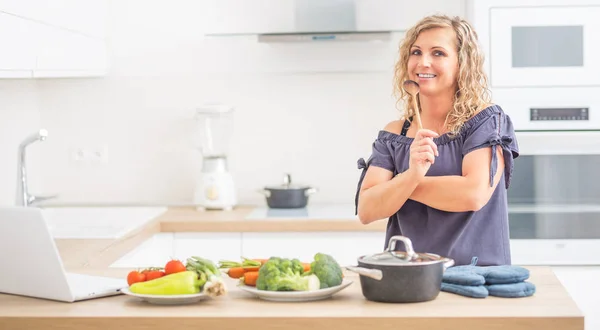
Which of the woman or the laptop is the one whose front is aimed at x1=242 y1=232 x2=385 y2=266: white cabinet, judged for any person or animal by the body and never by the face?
the laptop

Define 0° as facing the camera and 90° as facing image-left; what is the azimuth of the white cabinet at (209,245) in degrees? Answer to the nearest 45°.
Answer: approximately 0°

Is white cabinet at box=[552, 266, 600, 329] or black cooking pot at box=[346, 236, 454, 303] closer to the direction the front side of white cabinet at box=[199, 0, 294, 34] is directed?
the black cooking pot

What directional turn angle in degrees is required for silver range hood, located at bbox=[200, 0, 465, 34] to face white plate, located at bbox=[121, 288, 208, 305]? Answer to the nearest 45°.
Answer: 0° — it already faces it

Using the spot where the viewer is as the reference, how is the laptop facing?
facing away from the viewer and to the right of the viewer

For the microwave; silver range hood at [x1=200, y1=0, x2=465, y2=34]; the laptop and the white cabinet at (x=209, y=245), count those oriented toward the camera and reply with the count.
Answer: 3

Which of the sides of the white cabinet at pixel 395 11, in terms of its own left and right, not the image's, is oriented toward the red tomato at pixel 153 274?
front

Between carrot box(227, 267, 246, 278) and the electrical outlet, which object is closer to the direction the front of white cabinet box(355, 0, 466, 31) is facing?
the carrot

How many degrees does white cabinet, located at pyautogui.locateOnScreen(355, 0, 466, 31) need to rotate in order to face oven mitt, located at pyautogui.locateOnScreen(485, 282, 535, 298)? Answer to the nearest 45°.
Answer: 0° — it already faces it
